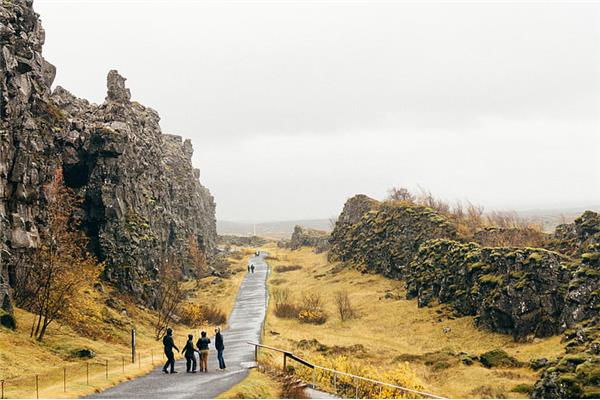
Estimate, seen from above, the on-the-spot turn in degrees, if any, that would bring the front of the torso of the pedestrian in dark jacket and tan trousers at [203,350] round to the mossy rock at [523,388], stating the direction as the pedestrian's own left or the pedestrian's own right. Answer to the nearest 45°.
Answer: approximately 90° to the pedestrian's own right

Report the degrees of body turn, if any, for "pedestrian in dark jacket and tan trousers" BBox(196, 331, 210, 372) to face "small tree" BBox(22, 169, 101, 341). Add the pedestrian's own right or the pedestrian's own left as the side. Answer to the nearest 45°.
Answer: approximately 45° to the pedestrian's own left

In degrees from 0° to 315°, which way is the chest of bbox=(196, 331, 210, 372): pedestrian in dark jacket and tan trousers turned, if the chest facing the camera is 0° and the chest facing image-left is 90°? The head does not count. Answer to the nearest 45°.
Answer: approximately 180°

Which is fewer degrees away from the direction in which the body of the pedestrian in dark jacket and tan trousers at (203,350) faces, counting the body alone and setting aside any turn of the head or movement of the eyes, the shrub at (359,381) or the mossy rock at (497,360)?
the mossy rock

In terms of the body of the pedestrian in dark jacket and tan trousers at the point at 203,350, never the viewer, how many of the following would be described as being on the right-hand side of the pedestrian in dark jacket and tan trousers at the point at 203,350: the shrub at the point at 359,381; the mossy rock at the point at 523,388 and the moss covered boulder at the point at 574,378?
3

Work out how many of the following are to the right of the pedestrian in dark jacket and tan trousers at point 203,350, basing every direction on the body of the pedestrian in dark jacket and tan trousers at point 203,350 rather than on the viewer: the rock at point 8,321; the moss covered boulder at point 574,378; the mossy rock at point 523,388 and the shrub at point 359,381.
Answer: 3

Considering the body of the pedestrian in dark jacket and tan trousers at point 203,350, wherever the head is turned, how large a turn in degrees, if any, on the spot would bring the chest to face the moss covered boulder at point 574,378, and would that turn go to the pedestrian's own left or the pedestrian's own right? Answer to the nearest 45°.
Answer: approximately 90° to the pedestrian's own right

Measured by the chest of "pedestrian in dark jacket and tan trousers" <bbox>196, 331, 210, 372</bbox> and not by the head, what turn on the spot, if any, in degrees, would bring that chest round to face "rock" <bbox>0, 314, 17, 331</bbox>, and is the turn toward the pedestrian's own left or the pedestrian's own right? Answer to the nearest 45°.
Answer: approximately 45° to the pedestrian's own left

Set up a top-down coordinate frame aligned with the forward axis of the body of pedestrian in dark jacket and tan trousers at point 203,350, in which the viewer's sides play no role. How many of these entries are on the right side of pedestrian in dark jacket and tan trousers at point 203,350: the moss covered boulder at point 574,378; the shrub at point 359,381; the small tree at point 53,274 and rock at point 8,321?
2

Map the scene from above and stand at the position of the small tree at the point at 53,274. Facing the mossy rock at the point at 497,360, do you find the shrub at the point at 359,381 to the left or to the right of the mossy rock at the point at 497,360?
right

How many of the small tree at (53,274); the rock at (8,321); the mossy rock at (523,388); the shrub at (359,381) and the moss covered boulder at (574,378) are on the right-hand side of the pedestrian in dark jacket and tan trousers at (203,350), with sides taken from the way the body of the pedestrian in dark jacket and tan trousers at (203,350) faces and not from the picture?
3

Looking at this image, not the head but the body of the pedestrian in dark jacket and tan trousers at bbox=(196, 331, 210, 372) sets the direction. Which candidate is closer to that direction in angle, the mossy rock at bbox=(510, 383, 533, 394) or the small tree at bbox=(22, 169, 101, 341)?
the small tree

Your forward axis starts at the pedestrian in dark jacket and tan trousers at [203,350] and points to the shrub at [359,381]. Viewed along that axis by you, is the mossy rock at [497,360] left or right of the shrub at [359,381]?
left

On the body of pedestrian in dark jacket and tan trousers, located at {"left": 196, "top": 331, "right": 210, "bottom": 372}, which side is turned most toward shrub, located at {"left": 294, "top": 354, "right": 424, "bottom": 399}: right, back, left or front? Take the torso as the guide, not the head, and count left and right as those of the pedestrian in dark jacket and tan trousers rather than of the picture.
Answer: right
